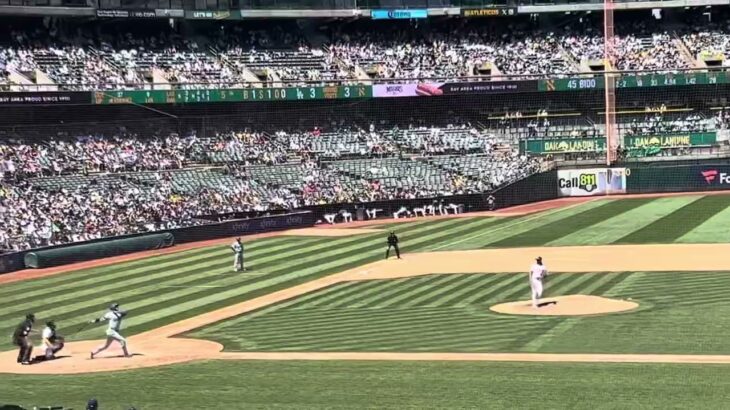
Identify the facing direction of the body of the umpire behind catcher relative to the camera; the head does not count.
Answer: to the viewer's right

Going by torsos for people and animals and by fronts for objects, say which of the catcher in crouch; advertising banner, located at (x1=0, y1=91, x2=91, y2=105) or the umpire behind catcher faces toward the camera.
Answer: the advertising banner

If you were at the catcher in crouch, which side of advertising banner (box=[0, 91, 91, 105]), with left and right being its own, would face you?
front

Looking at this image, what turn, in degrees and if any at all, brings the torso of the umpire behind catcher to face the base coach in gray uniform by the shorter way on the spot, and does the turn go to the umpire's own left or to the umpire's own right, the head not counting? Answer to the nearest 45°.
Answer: approximately 45° to the umpire's own left

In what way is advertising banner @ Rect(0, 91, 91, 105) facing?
toward the camera

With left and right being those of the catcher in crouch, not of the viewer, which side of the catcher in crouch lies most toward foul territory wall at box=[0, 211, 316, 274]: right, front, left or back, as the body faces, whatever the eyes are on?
left

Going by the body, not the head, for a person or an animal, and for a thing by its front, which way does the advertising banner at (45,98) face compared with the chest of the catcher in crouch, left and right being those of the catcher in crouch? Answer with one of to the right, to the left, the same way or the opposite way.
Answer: to the right

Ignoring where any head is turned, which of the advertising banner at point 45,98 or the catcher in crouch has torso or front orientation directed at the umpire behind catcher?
the advertising banner

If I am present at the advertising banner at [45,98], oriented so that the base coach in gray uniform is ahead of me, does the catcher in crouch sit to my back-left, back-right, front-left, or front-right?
front-right

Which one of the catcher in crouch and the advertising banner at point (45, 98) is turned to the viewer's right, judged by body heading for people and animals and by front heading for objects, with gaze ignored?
the catcher in crouch

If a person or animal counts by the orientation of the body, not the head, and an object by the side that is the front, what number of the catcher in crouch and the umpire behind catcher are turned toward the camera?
0

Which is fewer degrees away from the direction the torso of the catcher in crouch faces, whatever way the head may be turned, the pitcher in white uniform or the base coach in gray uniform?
the pitcher in white uniform

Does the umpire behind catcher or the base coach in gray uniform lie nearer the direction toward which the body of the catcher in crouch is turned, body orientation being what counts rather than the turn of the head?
the base coach in gray uniform

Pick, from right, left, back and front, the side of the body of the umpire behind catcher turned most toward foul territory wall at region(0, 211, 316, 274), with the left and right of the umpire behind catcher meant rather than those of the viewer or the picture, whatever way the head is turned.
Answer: left

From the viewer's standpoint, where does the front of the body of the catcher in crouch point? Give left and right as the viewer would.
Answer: facing to the right of the viewer
